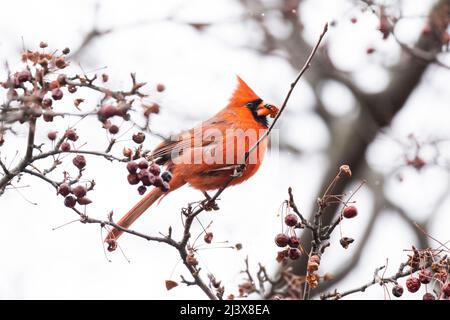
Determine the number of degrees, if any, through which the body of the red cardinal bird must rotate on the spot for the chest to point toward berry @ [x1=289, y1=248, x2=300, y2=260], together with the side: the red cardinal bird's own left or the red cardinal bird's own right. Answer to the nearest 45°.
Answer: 0° — it already faces it

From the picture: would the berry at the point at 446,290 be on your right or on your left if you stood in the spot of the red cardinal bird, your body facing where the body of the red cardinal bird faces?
on your right

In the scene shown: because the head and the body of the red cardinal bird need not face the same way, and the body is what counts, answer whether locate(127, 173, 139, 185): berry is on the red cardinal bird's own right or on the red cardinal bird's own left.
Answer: on the red cardinal bird's own right

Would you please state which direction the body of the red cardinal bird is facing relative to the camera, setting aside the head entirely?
to the viewer's right

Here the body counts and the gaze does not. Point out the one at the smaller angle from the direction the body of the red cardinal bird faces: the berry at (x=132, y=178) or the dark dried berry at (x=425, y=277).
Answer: the dark dried berry

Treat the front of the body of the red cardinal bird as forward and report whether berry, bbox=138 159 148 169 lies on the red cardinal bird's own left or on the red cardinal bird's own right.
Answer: on the red cardinal bird's own right

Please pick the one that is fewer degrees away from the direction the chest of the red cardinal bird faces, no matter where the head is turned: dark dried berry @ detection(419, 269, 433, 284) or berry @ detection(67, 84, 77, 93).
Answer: the dark dried berry

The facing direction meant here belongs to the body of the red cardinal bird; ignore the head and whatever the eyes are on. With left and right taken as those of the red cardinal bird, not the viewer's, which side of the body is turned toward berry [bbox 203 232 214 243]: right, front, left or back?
right
